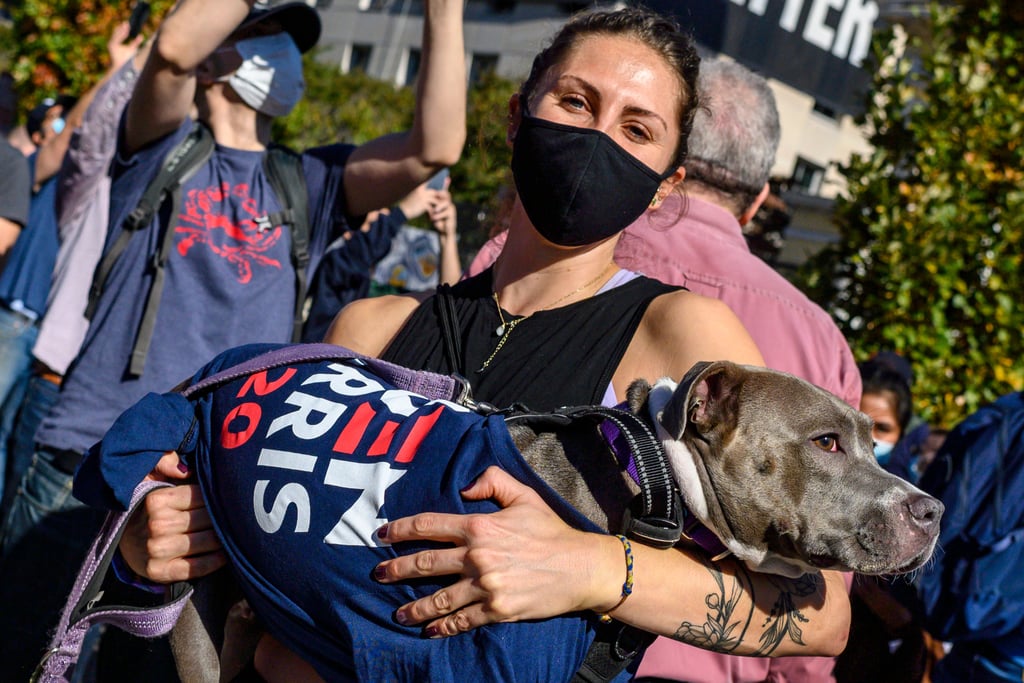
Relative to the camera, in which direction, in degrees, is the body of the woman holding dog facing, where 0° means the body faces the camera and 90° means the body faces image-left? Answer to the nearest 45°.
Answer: approximately 0°

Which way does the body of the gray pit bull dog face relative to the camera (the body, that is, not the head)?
to the viewer's right

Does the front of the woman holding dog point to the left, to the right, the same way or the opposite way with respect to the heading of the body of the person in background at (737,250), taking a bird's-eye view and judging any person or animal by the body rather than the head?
the opposite way

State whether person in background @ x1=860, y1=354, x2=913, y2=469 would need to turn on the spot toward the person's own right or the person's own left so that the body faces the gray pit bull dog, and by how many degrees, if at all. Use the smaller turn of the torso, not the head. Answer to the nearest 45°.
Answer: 0° — they already face it

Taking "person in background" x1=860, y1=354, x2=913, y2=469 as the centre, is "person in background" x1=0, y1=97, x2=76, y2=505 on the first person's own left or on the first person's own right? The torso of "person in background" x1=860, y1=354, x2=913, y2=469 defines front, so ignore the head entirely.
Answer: on the first person's own right

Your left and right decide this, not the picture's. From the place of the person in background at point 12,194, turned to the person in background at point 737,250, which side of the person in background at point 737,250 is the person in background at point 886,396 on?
left

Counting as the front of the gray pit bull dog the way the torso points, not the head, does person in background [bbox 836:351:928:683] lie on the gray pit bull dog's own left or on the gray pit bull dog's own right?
on the gray pit bull dog's own left

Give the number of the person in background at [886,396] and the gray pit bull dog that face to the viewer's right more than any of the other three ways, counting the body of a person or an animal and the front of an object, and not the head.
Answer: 1

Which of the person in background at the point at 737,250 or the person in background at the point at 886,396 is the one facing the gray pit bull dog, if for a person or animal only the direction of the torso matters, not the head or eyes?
the person in background at the point at 886,396

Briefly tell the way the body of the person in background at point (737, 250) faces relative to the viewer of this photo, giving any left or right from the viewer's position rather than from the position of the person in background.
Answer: facing away from the viewer

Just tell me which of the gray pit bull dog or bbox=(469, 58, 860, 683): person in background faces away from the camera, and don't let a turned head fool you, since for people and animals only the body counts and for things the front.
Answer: the person in background
